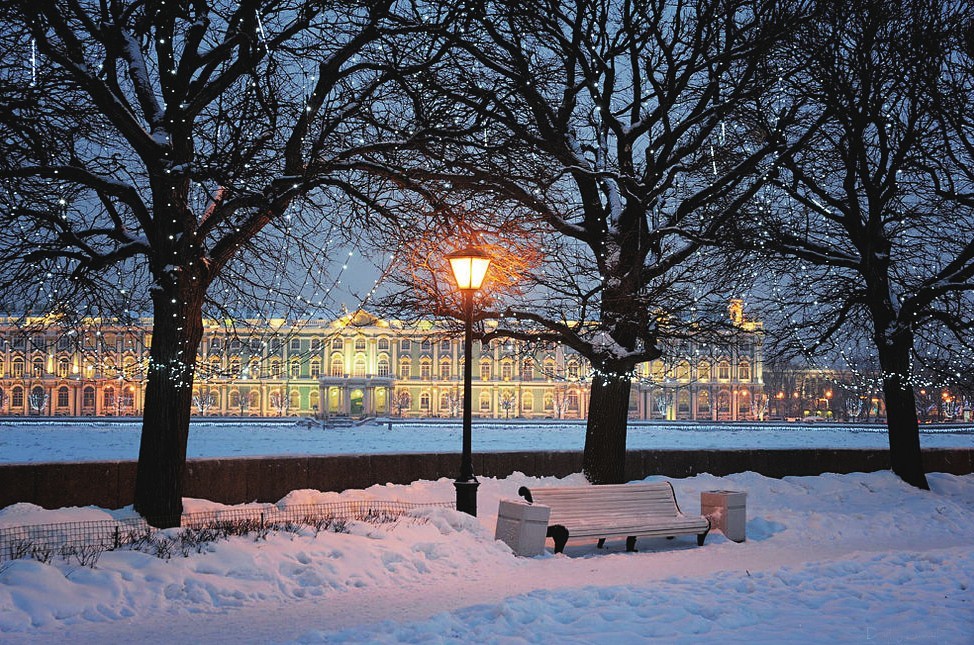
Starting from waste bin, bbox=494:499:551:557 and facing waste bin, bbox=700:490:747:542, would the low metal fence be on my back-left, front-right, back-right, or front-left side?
back-left

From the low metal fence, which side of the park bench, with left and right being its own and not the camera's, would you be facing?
right

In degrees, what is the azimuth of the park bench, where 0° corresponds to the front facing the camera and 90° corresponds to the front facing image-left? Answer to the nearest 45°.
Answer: approximately 315°

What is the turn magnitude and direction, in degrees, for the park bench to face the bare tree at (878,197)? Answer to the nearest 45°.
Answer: approximately 90° to its left

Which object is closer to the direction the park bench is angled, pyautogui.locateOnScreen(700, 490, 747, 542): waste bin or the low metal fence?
the waste bin

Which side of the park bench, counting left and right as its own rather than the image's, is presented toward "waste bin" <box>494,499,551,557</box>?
right

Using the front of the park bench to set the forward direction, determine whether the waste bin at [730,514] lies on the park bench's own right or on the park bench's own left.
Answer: on the park bench's own left

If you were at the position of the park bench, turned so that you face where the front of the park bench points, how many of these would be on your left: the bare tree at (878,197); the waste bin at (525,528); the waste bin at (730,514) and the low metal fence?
2
